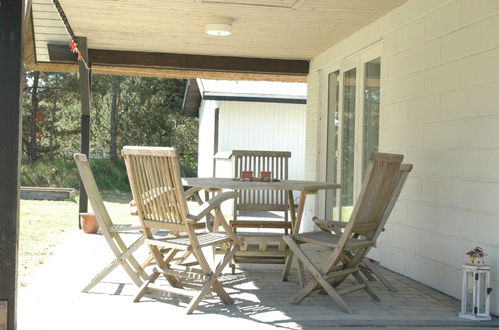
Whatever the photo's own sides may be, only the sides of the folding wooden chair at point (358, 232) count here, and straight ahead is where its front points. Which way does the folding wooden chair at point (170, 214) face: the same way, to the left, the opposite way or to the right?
to the right

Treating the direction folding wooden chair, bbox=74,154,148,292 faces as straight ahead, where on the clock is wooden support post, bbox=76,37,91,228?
The wooden support post is roughly at 9 o'clock from the folding wooden chair.

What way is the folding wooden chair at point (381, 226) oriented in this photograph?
to the viewer's left

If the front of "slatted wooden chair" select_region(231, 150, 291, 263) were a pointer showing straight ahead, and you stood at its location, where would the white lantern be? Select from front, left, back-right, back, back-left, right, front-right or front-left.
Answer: front-left

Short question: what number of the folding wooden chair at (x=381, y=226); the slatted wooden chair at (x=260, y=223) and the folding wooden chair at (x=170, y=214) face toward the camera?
1

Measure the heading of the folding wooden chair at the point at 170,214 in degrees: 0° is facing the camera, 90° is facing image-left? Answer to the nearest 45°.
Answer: approximately 225°

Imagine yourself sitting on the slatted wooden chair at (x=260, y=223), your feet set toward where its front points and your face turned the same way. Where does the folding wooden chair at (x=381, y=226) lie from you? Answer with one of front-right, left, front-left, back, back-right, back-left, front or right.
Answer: front-left

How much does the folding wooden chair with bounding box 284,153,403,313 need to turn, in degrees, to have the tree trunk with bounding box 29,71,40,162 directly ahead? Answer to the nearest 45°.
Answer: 0° — it already faces it

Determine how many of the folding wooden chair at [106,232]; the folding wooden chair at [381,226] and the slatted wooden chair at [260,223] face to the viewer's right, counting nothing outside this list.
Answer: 1

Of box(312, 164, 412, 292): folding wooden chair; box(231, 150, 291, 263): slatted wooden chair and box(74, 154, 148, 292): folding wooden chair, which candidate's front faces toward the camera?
the slatted wooden chair

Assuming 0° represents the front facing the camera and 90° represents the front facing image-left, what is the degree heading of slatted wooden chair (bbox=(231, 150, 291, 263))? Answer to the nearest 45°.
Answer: approximately 0°

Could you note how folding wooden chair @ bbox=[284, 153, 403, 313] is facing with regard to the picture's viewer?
facing away from the viewer and to the left of the viewer

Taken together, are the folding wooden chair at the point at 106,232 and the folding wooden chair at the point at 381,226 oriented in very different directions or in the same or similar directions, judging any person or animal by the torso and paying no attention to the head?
very different directions

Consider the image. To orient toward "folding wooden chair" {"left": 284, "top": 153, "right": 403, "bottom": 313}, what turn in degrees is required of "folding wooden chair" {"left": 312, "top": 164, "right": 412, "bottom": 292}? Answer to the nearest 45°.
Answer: approximately 90° to its left
